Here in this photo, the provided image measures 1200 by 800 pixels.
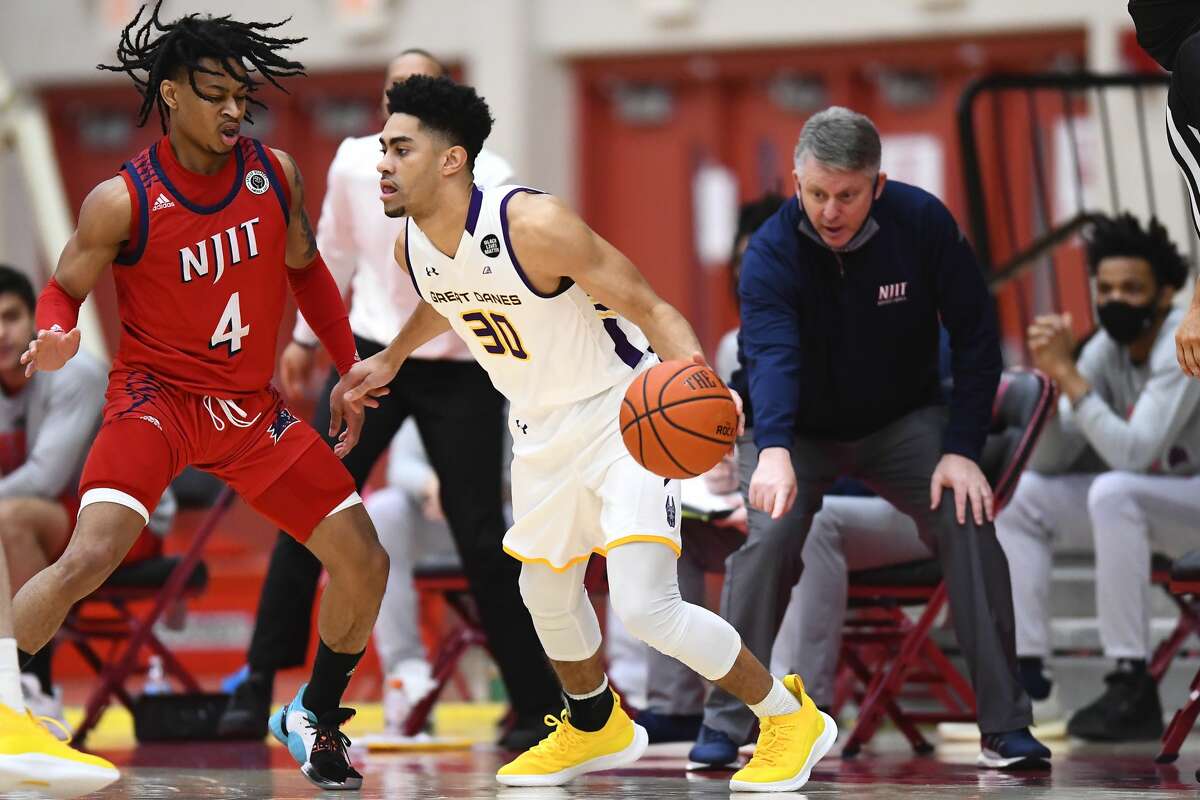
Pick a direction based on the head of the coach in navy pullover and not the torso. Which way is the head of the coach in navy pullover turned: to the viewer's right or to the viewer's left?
to the viewer's left

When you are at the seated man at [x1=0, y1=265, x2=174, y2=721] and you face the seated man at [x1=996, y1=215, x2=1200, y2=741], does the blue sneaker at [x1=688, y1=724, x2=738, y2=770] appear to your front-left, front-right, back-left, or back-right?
front-right

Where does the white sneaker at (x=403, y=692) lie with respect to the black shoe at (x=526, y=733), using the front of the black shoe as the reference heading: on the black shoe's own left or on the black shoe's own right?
on the black shoe's own right

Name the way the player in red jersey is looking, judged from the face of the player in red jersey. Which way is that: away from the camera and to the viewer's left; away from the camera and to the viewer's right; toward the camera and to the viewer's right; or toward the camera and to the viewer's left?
toward the camera and to the viewer's right

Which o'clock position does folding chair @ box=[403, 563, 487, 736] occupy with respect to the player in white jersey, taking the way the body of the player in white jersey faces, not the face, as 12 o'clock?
The folding chair is roughly at 4 o'clock from the player in white jersey.

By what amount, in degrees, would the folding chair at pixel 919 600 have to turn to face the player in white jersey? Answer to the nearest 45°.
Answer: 0° — it already faces them

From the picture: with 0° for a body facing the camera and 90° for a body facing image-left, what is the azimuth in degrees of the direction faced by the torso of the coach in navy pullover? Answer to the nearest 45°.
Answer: approximately 0°

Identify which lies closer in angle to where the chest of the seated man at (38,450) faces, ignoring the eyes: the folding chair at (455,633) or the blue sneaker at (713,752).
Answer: the blue sneaker

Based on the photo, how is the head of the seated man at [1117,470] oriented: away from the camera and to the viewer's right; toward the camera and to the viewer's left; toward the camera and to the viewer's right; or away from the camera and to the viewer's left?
toward the camera and to the viewer's left

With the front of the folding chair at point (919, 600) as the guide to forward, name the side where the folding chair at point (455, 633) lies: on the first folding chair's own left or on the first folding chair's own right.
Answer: on the first folding chair's own right

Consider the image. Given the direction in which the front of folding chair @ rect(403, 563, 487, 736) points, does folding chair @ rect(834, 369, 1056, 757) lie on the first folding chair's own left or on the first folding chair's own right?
on the first folding chair's own left

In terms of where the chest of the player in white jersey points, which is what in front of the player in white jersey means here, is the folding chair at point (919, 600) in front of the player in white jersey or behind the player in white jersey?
behind

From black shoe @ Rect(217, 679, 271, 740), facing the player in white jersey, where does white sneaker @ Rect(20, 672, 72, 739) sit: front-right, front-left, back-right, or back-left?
back-right
